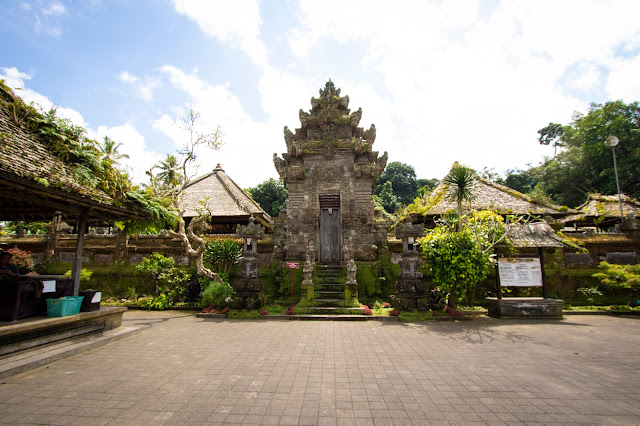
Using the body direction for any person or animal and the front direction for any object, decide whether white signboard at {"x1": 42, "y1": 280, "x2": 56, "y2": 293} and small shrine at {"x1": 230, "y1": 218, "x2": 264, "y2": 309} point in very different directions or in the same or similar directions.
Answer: same or similar directions

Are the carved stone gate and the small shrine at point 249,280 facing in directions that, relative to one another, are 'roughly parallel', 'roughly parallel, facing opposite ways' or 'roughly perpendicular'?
roughly parallel

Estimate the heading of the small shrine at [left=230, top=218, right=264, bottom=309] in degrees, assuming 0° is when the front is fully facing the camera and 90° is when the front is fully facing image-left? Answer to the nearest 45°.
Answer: approximately 0°

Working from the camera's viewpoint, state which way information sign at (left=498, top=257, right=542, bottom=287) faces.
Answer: facing the viewer

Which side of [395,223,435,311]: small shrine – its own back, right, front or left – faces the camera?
front

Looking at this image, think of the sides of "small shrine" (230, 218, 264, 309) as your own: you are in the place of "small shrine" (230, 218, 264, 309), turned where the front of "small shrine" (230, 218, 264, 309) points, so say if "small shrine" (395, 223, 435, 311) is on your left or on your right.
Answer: on your left

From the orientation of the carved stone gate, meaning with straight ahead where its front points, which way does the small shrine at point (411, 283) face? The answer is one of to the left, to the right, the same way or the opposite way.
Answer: the same way

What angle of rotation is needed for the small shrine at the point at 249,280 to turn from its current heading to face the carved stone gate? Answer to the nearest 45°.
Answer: approximately 135° to its left

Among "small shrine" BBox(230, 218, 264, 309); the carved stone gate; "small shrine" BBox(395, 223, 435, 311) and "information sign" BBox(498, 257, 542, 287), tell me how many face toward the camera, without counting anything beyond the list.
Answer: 4

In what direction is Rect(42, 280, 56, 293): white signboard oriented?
toward the camera

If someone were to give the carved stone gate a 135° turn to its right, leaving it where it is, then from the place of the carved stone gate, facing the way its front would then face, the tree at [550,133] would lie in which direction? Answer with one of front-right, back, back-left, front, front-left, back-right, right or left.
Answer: right

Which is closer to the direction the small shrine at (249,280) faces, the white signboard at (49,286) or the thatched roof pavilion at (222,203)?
the white signboard
